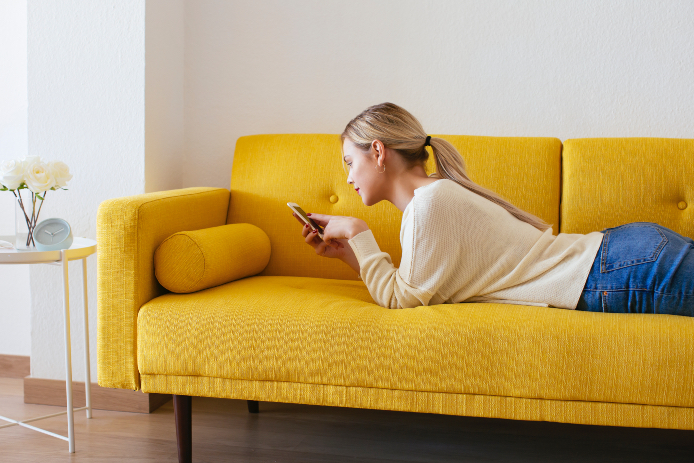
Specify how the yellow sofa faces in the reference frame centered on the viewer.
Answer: facing the viewer

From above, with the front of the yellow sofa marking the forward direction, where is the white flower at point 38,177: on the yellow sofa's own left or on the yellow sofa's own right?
on the yellow sofa's own right

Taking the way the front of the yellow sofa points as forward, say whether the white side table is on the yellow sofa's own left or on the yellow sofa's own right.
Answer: on the yellow sofa's own right
